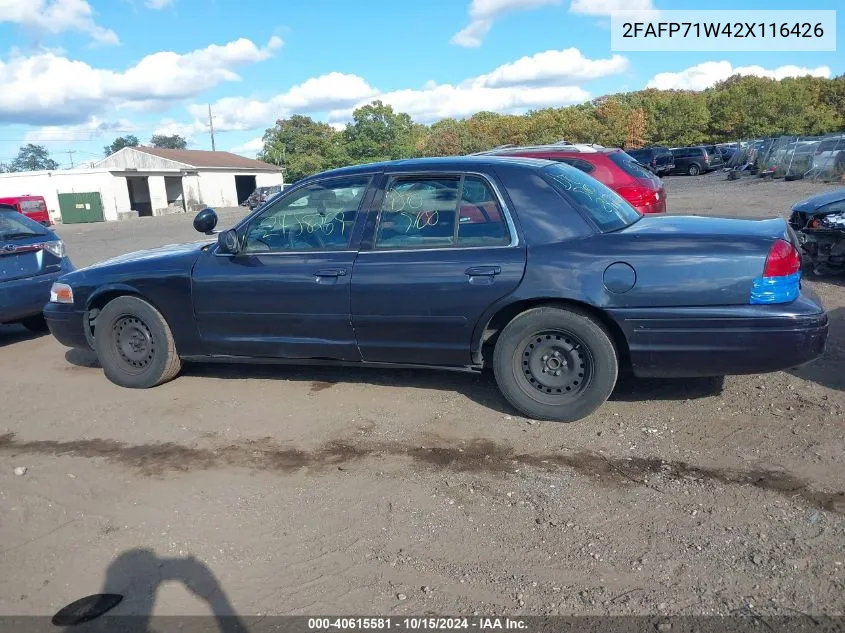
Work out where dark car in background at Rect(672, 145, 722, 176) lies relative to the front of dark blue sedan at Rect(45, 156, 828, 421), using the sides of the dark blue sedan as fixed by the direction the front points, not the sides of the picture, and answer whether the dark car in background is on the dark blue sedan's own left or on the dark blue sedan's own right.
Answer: on the dark blue sedan's own right

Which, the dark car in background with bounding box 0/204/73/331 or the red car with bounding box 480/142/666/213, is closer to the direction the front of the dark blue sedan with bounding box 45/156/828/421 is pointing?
the dark car in background

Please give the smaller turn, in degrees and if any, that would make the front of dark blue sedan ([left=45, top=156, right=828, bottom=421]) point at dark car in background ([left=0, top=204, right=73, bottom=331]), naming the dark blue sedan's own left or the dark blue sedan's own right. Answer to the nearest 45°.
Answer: approximately 45° to the dark blue sedan's own right

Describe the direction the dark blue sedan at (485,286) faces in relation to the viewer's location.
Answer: facing to the left of the viewer

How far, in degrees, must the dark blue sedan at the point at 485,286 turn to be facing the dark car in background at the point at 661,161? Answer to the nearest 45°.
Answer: approximately 90° to its right

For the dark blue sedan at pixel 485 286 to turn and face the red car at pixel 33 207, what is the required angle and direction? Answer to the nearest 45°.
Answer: approximately 45° to its right

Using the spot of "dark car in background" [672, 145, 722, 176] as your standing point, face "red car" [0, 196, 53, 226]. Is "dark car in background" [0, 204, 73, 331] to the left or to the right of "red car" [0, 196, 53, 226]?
left

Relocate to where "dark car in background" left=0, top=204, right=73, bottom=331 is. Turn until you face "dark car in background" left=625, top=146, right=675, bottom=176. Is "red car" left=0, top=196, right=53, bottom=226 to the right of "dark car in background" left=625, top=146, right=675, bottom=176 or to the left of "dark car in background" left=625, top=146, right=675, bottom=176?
left

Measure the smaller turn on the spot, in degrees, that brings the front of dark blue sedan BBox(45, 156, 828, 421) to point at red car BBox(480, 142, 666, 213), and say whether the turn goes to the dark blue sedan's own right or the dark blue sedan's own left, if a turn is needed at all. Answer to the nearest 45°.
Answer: approximately 135° to the dark blue sedan's own right
